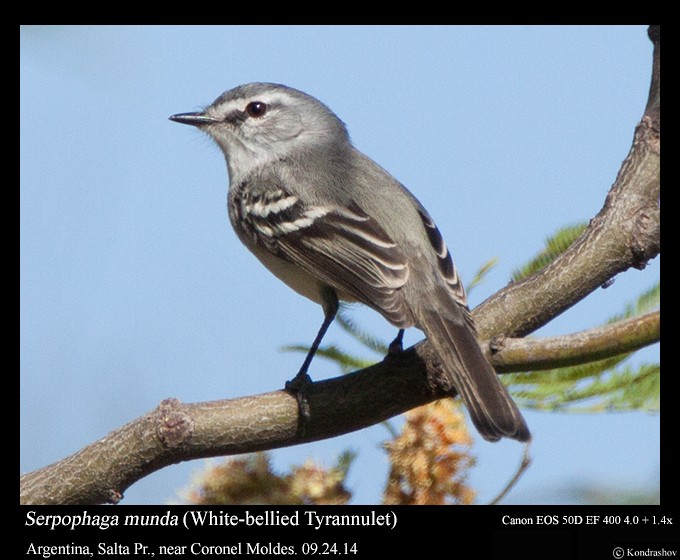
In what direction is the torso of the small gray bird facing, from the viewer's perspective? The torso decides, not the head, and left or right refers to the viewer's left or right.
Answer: facing away from the viewer and to the left of the viewer

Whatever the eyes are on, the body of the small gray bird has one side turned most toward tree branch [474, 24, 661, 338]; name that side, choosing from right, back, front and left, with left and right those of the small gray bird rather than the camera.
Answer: back
